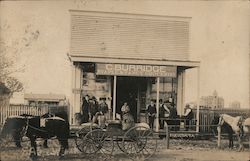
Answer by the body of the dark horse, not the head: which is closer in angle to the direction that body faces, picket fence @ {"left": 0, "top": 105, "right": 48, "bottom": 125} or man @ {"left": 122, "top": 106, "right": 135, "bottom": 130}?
the picket fence

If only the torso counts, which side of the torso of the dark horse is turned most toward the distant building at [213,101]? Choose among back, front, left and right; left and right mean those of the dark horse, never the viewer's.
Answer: right

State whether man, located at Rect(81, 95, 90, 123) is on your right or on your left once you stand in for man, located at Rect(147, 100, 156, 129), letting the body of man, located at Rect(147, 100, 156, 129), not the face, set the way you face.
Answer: on your right

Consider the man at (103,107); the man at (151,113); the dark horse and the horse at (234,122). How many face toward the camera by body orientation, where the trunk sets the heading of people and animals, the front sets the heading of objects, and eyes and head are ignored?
2

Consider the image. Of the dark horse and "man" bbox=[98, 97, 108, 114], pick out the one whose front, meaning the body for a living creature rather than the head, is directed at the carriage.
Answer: the man

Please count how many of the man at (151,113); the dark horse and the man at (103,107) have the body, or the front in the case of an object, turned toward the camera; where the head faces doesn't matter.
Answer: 2

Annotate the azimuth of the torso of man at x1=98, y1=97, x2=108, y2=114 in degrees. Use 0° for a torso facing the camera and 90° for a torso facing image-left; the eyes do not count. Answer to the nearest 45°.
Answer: approximately 0°

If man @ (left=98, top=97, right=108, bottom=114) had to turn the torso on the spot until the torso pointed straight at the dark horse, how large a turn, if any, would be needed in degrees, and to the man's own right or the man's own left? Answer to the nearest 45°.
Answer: approximately 45° to the man's own right

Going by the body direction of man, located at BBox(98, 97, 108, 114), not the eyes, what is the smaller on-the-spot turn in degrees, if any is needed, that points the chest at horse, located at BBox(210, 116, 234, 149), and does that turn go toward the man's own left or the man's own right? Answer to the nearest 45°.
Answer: approximately 90° to the man's own left

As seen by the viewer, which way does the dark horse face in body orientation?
to the viewer's left

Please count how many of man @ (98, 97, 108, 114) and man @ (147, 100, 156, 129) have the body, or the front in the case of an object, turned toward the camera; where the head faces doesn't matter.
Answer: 2
